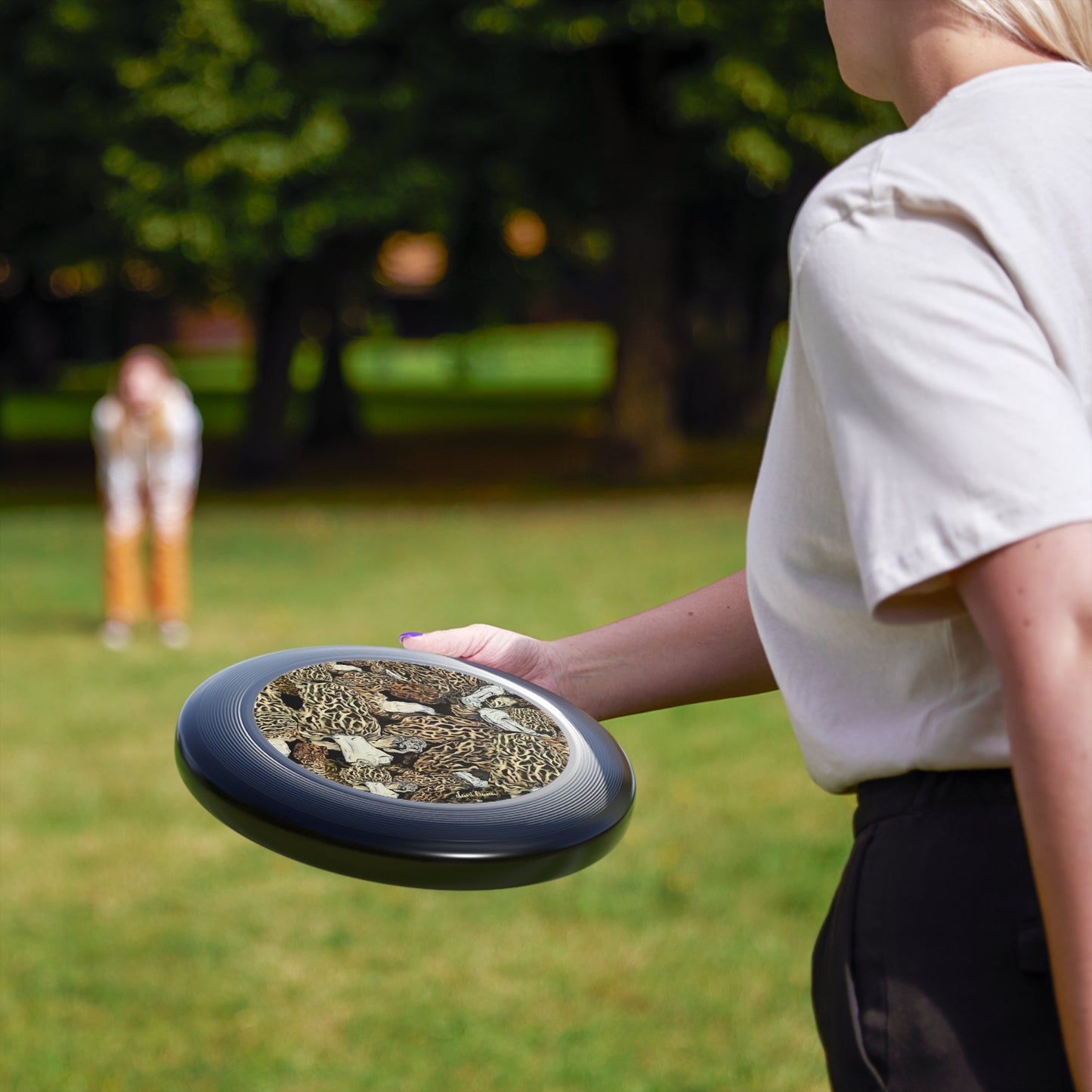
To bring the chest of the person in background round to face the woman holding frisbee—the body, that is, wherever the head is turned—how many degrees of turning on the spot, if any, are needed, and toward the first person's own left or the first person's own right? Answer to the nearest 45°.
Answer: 0° — they already face them

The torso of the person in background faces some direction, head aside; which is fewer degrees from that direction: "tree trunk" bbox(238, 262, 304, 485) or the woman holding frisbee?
the woman holding frisbee

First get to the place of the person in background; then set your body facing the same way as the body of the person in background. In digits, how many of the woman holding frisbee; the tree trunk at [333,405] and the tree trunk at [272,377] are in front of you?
1

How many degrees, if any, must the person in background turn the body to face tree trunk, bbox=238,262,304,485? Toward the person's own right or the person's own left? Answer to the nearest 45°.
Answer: approximately 180°

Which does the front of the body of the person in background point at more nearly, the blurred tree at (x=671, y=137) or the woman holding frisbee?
the woman holding frisbee

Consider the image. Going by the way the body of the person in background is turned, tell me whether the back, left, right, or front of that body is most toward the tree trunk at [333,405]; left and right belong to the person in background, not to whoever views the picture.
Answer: back

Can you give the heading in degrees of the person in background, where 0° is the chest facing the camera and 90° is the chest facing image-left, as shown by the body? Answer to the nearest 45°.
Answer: approximately 0°

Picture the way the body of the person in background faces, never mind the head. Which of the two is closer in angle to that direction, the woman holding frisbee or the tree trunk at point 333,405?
the woman holding frisbee
